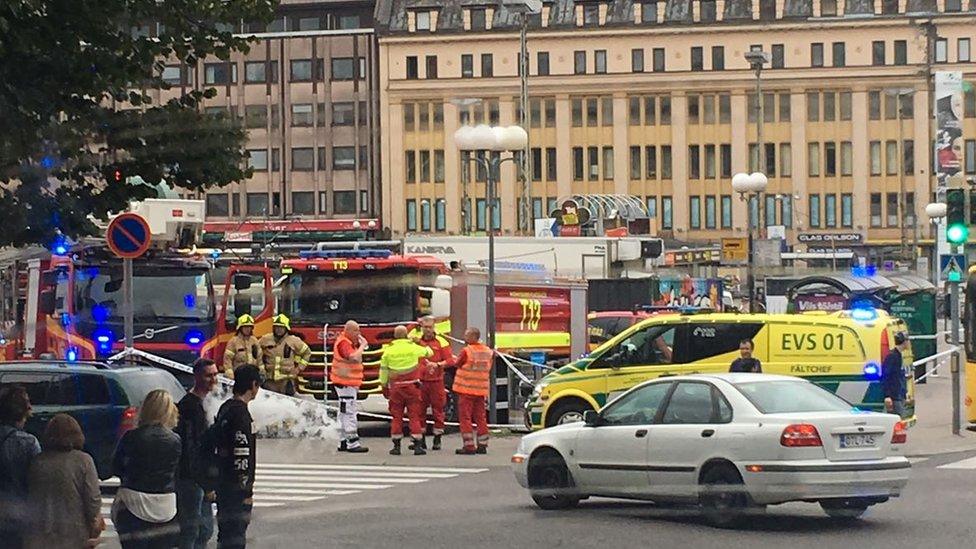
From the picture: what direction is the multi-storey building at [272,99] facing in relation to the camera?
toward the camera

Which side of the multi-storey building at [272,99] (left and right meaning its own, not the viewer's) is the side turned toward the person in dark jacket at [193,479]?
front

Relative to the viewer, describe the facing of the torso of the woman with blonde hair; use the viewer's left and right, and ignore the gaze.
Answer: facing away from the viewer

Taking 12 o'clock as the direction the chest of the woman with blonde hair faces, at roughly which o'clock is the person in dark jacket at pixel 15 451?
The person in dark jacket is roughly at 10 o'clock from the woman with blonde hair.

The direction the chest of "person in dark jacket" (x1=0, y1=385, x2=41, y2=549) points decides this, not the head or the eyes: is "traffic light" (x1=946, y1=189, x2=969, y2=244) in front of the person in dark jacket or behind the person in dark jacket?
in front

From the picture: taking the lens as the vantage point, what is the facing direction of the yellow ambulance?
facing to the left of the viewer

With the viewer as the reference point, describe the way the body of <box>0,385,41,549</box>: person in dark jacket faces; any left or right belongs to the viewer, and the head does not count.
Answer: facing away from the viewer and to the right of the viewer

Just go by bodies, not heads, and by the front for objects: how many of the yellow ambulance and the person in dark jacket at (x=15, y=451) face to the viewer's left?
1

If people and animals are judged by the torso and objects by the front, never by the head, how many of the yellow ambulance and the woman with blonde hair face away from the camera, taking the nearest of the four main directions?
1

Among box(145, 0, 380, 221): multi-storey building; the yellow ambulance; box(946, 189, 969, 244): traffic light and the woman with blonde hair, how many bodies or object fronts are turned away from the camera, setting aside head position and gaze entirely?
1

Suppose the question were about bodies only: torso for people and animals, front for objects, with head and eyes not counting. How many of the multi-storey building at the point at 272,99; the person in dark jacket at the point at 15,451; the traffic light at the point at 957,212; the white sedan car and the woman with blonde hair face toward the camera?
2

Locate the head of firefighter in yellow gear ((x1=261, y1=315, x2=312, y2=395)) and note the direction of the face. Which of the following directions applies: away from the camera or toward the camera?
toward the camera

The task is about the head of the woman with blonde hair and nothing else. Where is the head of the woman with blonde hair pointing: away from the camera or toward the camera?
away from the camera

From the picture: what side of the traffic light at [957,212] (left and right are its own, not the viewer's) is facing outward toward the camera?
front

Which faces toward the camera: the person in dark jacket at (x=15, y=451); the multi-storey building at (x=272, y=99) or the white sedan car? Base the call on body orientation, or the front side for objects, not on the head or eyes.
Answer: the multi-storey building
